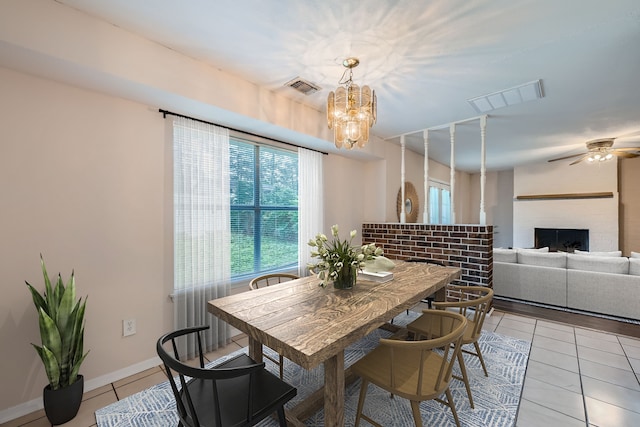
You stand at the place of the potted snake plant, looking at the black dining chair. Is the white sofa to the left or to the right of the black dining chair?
left

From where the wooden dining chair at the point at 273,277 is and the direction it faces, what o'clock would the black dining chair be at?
The black dining chair is roughly at 2 o'clock from the wooden dining chair.

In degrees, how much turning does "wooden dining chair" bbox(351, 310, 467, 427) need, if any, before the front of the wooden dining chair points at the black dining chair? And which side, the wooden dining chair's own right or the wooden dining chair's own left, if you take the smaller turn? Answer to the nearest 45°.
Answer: approximately 90° to the wooden dining chair's own left

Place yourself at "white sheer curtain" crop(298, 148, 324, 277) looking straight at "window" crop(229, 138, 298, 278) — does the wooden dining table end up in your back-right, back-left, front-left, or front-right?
front-left

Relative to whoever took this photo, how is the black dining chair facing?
facing away from the viewer and to the right of the viewer

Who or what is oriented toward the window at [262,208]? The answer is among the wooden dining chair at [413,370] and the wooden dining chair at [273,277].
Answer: the wooden dining chair at [413,370]

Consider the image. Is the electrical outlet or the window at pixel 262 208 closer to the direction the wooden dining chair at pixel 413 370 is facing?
the window

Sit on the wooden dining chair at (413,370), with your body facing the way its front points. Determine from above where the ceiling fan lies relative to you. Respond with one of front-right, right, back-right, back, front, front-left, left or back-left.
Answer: right

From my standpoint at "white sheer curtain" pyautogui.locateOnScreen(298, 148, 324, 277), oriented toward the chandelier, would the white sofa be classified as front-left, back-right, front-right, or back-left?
front-left

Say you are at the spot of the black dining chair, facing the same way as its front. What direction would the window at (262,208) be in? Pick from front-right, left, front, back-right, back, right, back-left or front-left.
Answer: front-left

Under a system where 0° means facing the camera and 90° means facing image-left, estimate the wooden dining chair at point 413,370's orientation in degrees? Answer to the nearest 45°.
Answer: approximately 135°

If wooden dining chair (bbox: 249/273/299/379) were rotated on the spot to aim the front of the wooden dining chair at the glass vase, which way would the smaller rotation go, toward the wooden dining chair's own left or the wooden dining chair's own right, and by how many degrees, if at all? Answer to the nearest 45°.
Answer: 0° — it already faces it

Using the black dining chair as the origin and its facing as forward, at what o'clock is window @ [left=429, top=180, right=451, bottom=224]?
The window is roughly at 12 o'clock from the black dining chair.

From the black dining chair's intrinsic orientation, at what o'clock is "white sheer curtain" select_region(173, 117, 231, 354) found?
The white sheer curtain is roughly at 10 o'clock from the black dining chair.

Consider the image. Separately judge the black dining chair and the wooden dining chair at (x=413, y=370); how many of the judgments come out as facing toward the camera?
0

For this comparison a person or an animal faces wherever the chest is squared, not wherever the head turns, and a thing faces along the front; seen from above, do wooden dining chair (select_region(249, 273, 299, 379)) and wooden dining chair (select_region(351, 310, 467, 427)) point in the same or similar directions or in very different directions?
very different directions
